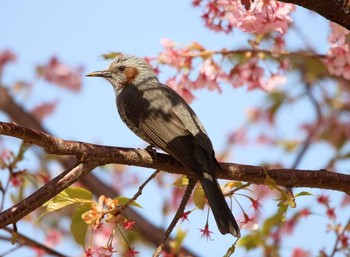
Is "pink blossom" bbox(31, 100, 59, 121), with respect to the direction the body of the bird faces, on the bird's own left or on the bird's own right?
on the bird's own right

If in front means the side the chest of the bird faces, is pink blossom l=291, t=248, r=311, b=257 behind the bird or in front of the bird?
behind

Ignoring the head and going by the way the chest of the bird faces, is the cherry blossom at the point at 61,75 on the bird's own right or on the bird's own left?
on the bird's own right

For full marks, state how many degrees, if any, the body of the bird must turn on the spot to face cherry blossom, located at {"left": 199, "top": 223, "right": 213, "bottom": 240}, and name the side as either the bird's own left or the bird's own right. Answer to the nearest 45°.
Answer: approximately 135° to the bird's own left

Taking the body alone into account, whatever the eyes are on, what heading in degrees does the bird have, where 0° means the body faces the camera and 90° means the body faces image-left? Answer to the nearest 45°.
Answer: approximately 90°
